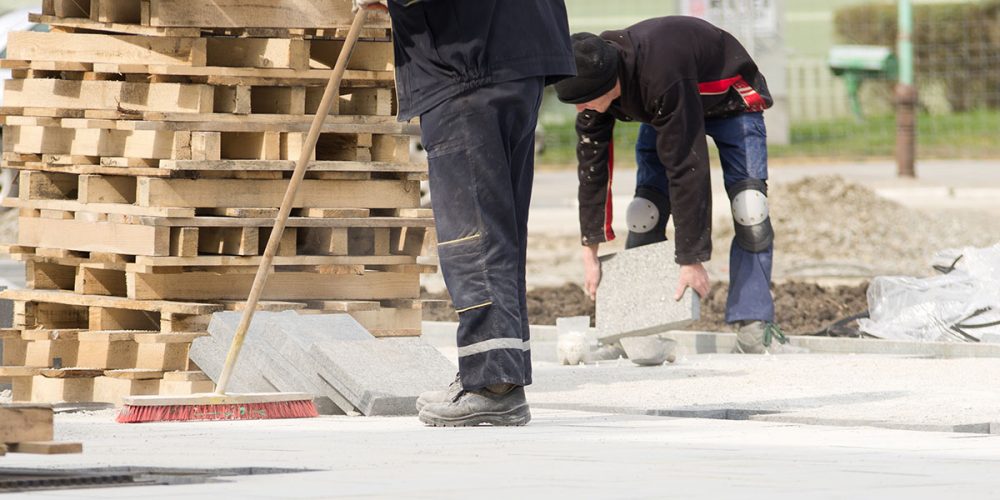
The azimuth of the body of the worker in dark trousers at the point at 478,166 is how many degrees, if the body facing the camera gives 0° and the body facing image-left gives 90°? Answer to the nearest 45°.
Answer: approximately 90°

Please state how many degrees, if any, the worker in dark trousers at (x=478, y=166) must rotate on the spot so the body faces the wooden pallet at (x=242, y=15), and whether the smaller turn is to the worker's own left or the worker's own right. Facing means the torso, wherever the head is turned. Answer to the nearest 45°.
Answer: approximately 45° to the worker's own right

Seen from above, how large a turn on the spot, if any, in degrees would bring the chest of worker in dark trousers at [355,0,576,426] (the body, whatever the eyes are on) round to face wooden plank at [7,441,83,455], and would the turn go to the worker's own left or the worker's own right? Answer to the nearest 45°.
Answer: approximately 45° to the worker's own left

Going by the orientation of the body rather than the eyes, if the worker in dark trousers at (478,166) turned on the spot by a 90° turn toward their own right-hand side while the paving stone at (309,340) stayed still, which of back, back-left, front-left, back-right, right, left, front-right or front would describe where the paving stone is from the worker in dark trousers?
front-left

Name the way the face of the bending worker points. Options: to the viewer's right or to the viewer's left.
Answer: to the viewer's left

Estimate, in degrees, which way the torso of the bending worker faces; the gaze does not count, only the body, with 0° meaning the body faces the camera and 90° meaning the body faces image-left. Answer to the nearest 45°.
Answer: approximately 45°

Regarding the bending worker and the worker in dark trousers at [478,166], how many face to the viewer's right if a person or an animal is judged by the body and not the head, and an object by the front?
0

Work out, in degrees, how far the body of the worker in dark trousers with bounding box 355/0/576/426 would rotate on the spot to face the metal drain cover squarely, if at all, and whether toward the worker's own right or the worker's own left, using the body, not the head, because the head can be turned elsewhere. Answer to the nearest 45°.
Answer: approximately 45° to the worker's own left

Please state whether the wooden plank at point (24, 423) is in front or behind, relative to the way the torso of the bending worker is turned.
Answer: in front

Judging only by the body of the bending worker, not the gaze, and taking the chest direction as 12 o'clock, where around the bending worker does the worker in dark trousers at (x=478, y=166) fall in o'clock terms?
The worker in dark trousers is roughly at 11 o'clock from the bending worker.

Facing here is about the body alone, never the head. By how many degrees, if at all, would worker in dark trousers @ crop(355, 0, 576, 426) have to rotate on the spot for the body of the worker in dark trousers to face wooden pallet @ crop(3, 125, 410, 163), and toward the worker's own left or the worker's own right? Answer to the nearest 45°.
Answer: approximately 45° to the worker's own right

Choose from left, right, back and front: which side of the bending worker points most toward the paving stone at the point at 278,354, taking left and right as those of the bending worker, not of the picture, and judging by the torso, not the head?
front

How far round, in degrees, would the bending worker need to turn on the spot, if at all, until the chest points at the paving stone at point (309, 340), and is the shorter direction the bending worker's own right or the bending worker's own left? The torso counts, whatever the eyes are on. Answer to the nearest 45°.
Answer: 0° — they already face it

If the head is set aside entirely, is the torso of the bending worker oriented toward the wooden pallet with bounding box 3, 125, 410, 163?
yes
